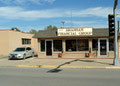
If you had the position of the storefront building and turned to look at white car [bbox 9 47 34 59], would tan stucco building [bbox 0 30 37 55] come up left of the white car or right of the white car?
right

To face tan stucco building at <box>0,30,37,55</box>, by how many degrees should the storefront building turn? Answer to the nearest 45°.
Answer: approximately 135° to its right

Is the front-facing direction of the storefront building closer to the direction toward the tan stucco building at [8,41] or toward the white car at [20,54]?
the white car

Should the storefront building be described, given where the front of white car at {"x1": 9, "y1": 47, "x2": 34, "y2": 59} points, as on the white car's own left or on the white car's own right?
on the white car's own left

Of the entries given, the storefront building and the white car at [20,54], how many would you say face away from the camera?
0

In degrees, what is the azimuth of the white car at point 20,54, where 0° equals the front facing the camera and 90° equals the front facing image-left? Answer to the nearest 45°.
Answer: approximately 45°

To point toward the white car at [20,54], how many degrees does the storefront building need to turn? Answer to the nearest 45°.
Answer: approximately 90° to its right

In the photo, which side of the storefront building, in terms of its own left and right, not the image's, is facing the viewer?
front
